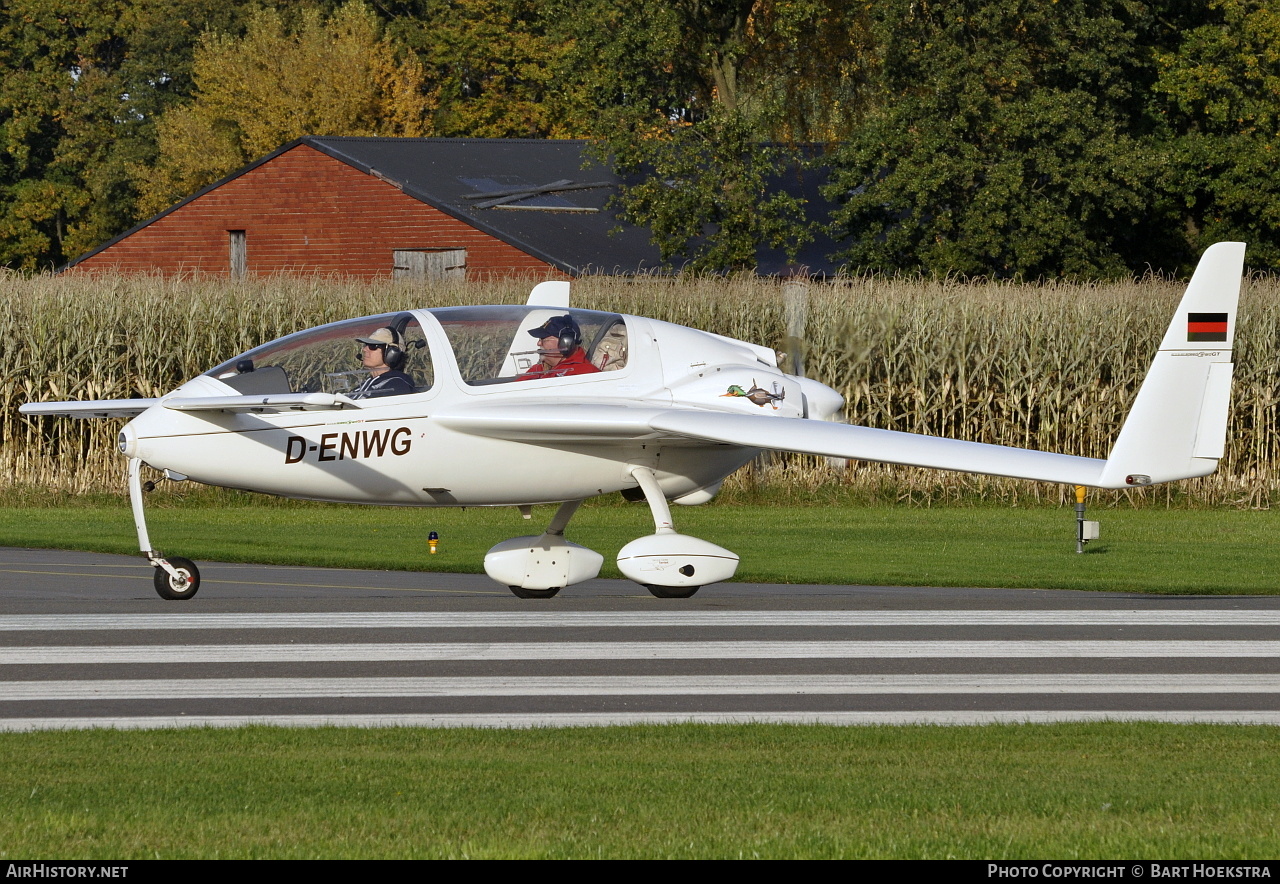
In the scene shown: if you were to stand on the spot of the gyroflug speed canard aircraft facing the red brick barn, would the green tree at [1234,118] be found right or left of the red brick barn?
right

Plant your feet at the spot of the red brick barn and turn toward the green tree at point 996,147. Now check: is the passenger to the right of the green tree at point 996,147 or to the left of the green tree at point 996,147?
right

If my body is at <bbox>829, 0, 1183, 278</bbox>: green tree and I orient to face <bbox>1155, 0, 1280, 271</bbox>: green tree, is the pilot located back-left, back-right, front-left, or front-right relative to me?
back-right

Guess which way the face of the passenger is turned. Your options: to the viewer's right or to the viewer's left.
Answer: to the viewer's left

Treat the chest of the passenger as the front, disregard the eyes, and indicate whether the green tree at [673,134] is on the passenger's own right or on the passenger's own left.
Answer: on the passenger's own right

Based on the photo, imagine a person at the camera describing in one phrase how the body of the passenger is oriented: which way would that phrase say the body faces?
to the viewer's left

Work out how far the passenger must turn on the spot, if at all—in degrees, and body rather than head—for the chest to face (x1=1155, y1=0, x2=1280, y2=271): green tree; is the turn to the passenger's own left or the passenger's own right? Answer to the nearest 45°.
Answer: approximately 135° to the passenger's own right

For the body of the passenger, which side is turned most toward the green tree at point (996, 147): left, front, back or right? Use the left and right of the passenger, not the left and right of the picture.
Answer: right

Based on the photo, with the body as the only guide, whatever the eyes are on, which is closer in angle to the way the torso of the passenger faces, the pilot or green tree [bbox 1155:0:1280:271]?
the pilot

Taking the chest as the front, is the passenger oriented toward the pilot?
yes

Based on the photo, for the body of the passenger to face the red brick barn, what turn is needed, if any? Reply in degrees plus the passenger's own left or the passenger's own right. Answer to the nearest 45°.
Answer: approximately 90° to the passenger's own right

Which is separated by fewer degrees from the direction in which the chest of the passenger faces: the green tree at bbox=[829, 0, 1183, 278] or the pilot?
the pilot
